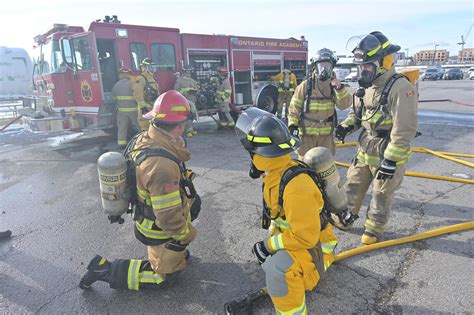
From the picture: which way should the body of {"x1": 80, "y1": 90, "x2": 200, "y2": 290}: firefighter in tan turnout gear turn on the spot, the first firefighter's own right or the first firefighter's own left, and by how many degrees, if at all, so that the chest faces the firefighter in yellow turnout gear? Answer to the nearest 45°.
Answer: approximately 45° to the first firefighter's own right

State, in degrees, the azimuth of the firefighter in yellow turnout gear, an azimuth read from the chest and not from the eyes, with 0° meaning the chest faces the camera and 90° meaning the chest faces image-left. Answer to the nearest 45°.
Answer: approximately 90°

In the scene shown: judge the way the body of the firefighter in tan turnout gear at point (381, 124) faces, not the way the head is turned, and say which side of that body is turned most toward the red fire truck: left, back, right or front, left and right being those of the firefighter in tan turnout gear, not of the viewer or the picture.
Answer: right

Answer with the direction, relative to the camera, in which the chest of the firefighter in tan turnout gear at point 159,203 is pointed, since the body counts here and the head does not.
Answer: to the viewer's right

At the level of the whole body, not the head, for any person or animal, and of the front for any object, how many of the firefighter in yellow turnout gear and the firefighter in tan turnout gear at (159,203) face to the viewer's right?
1

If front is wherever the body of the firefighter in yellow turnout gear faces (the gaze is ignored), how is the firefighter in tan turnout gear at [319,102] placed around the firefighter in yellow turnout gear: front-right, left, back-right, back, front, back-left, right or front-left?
right

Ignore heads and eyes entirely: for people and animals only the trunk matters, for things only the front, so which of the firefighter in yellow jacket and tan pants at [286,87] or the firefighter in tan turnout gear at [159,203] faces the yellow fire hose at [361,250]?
the firefighter in tan turnout gear at [159,203]

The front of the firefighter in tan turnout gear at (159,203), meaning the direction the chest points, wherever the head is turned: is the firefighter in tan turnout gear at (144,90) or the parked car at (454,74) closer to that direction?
the parked car
